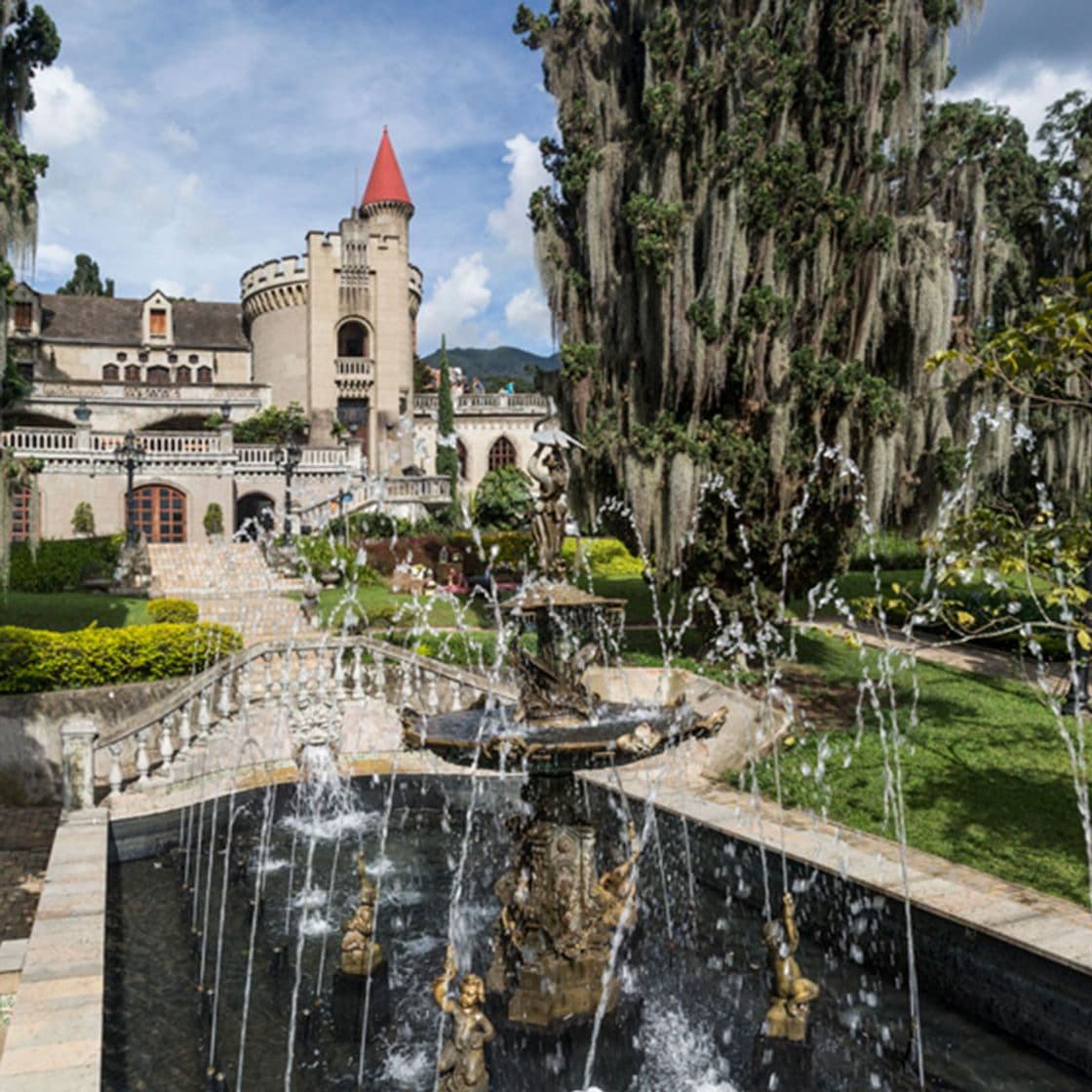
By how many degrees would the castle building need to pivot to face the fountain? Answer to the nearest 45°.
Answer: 0° — it already faces it

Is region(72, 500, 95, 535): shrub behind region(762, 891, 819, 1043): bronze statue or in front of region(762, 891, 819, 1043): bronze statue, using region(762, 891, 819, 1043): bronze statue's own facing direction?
behind

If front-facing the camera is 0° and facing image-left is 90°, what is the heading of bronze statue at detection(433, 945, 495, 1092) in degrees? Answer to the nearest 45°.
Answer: approximately 0°

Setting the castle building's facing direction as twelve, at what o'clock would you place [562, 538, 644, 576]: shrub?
The shrub is roughly at 10 o'clock from the castle building.

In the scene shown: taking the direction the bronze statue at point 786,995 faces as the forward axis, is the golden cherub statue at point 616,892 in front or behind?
behind

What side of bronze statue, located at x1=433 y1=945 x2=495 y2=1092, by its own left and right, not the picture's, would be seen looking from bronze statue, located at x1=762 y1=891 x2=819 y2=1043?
left

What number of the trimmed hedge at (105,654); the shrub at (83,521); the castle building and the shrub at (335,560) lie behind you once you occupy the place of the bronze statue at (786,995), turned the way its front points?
4

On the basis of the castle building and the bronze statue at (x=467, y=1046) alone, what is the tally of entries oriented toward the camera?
2

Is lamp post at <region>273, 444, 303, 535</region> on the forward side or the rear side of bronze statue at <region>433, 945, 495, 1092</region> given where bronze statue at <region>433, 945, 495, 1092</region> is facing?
on the rear side
